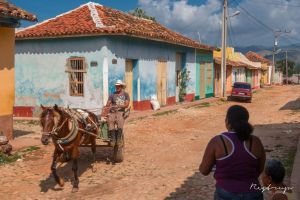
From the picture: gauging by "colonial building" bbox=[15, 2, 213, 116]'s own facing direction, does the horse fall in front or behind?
in front

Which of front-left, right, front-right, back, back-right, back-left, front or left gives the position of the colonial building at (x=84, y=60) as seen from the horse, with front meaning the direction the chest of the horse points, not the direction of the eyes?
back-right

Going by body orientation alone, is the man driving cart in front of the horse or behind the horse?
behind

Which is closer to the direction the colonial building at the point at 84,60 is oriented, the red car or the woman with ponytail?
the woman with ponytail

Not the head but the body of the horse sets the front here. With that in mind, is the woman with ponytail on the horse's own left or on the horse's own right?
on the horse's own left

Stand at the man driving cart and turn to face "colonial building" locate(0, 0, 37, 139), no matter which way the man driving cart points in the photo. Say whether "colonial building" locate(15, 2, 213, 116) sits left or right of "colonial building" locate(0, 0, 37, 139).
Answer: right

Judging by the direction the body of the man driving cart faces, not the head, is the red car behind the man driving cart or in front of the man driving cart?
behind

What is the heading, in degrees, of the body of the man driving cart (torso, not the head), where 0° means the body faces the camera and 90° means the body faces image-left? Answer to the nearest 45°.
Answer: approximately 0°

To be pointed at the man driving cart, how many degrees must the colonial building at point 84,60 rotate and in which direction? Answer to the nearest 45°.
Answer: approximately 45° to its right
